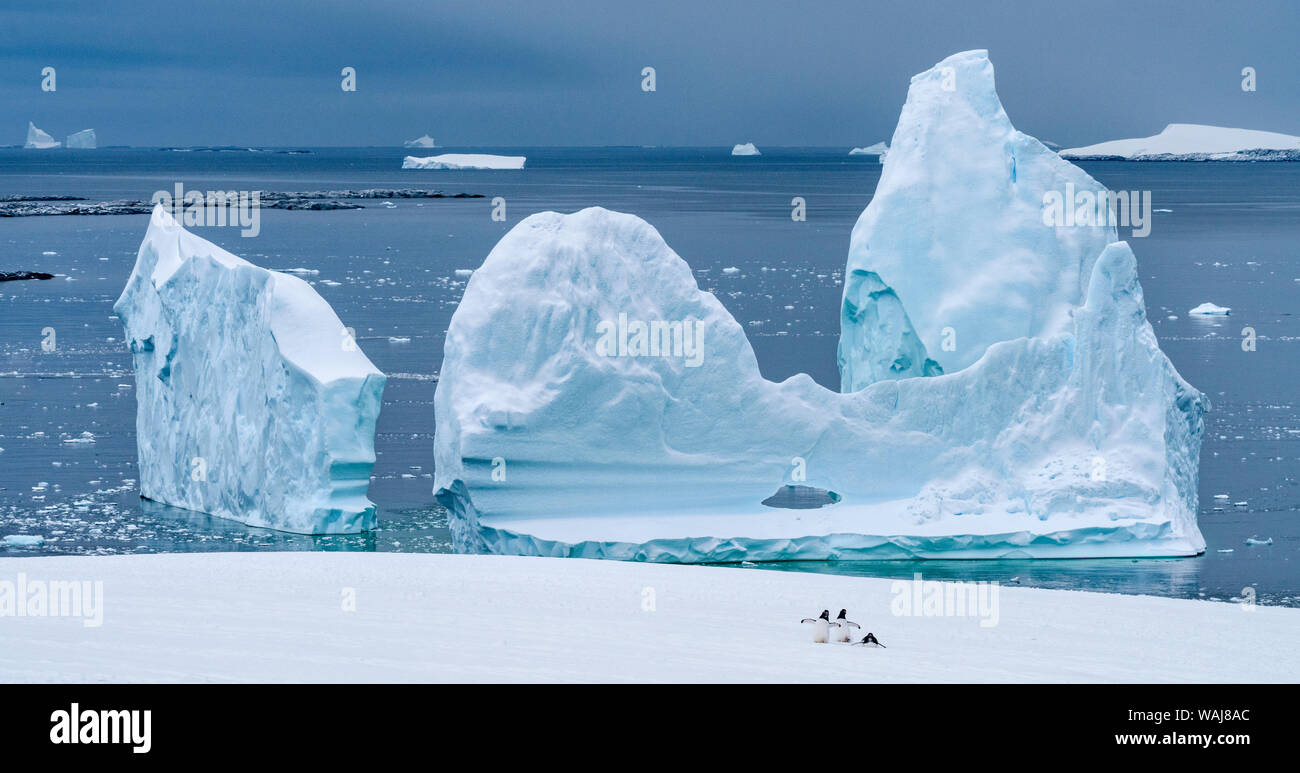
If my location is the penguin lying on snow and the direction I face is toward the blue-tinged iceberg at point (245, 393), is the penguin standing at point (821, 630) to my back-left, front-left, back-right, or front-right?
front-left

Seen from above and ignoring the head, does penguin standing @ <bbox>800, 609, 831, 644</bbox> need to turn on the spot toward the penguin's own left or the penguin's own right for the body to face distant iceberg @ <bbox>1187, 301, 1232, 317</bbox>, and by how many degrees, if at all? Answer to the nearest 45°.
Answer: approximately 180°

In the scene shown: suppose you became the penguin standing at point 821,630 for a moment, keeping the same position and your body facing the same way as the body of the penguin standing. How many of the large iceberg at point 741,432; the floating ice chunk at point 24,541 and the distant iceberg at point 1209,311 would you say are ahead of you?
0

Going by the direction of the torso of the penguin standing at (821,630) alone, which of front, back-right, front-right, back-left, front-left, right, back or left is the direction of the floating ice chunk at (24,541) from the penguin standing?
back-right

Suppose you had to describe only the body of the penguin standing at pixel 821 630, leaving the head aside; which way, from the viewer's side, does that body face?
toward the camera

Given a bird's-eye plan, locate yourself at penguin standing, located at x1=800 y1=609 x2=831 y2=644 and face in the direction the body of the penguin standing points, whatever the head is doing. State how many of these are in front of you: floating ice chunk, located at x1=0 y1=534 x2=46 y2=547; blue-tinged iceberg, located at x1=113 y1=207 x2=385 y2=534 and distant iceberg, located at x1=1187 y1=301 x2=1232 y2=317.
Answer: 0

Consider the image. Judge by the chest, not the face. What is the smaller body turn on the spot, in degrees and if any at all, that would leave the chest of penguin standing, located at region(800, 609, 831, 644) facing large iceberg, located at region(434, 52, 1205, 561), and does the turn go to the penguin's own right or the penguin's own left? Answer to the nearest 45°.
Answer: approximately 180°
